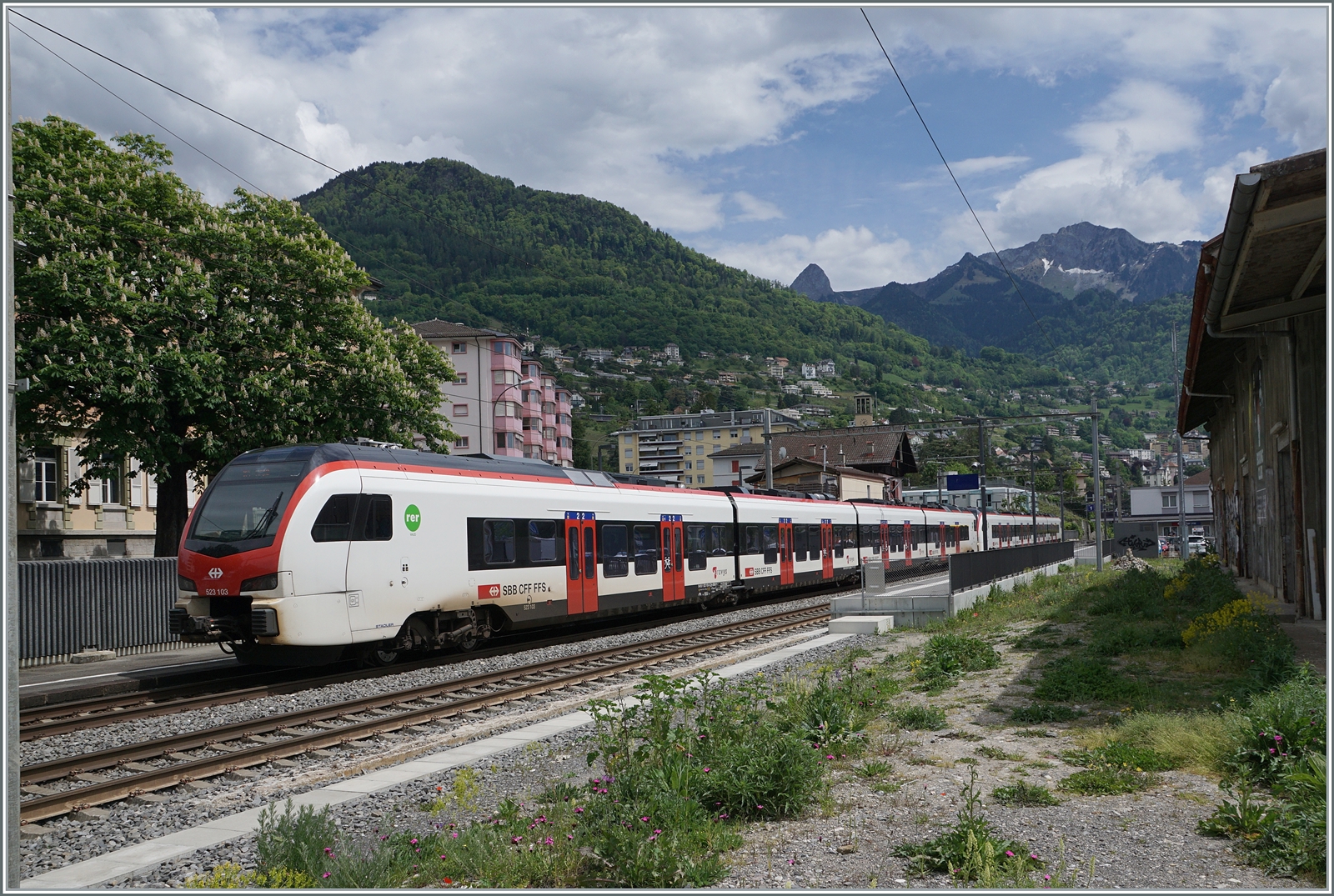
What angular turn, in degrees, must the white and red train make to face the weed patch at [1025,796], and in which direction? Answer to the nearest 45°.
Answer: approximately 90° to its left

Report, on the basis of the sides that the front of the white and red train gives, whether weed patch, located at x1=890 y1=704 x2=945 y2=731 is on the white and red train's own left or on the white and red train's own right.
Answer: on the white and red train's own left

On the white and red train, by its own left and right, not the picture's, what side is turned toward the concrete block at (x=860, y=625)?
left

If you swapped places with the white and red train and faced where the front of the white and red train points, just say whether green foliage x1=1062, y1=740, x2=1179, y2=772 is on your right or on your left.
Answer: on your left

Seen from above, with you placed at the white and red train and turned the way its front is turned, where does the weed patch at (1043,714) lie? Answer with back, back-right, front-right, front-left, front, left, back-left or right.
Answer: left

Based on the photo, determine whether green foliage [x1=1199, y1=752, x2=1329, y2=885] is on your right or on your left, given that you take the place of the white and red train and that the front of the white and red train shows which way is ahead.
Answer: on your left

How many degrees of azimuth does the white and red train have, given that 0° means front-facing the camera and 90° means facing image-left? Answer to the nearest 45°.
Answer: approximately 45°

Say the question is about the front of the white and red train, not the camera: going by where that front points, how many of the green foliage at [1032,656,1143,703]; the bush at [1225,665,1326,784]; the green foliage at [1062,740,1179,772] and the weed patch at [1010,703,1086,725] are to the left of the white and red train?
4
